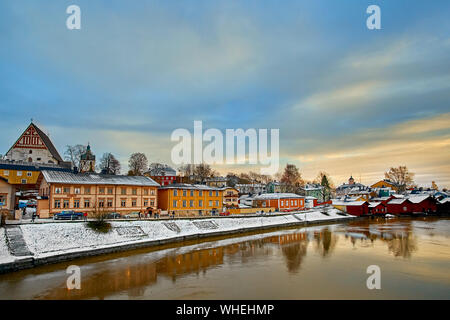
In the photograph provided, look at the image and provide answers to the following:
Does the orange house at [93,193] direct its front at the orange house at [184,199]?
no

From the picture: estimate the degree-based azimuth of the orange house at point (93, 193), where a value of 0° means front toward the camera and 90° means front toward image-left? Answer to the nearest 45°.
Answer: approximately 315°

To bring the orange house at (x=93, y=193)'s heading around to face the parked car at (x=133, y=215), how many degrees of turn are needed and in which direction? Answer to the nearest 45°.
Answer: approximately 45° to its left
